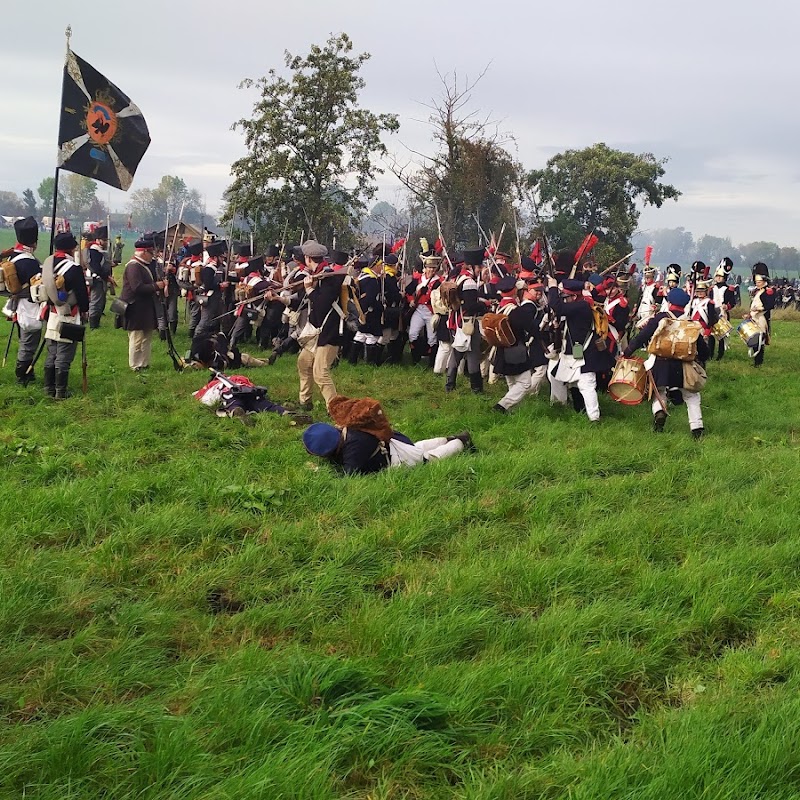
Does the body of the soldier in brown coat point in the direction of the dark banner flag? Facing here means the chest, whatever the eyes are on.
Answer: no

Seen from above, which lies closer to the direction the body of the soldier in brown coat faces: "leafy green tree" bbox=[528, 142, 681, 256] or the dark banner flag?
the leafy green tree

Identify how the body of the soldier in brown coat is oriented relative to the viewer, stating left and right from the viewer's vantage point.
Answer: facing to the right of the viewer

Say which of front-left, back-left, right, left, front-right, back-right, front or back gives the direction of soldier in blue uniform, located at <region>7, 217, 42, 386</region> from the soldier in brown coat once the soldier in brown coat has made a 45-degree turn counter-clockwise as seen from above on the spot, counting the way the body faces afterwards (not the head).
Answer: back

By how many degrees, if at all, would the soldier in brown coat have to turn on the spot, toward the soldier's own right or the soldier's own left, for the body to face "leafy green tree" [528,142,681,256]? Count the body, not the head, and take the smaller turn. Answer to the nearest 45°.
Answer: approximately 45° to the soldier's own left
